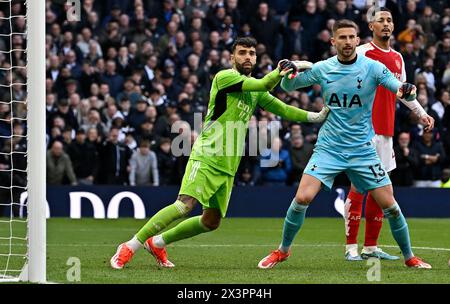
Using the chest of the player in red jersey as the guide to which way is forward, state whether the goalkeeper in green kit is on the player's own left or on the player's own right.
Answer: on the player's own right

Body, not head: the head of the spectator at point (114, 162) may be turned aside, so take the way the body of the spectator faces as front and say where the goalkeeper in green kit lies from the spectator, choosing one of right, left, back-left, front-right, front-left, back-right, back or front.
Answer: front

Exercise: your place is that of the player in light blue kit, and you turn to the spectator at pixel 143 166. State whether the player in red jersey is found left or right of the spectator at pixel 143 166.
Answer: right

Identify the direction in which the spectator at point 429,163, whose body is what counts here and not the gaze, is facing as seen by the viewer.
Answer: toward the camera

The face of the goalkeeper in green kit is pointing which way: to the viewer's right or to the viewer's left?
to the viewer's right

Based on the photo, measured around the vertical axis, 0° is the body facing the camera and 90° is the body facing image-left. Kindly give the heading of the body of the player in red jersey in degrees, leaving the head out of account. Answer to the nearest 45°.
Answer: approximately 315°

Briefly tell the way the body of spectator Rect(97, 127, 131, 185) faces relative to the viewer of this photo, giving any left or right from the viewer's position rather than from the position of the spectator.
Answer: facing the viewer

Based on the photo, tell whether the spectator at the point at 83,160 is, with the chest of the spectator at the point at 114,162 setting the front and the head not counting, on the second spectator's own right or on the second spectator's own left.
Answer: on the second spectator's own right

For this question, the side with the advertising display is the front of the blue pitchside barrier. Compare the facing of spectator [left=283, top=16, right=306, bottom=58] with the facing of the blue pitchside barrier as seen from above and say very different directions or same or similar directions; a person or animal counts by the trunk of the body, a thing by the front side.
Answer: same or similar directions

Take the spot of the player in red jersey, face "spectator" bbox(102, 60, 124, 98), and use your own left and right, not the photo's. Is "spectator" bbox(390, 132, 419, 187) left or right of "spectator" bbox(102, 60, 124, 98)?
right

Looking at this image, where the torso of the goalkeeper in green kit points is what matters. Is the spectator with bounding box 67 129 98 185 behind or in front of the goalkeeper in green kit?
behind
